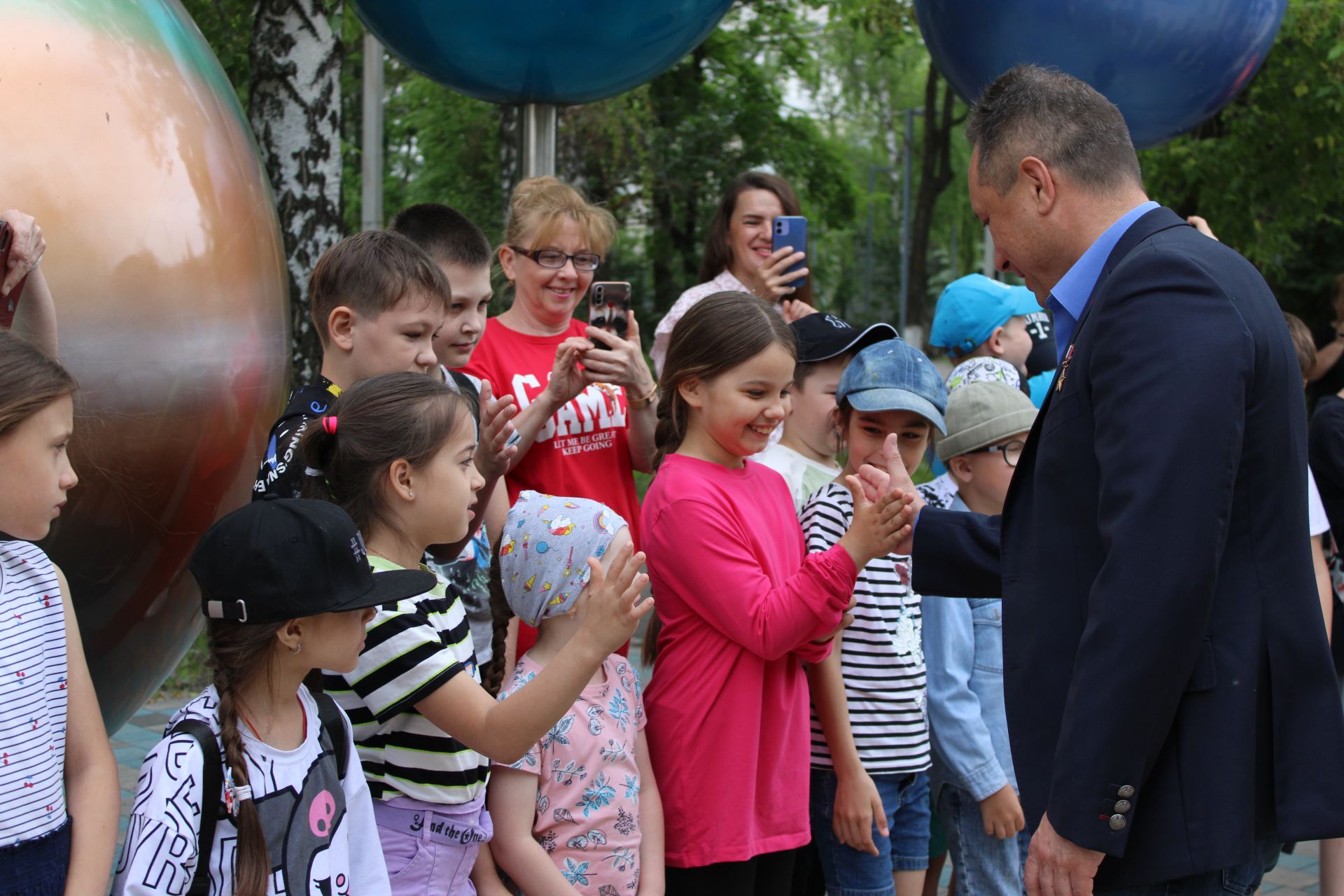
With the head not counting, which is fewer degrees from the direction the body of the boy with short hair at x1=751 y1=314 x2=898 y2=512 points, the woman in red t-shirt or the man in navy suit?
the man in navy suit

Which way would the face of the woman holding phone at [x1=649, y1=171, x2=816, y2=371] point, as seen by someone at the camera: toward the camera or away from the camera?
toward the camera

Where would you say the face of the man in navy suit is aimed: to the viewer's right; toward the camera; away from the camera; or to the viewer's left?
to the viewer's left

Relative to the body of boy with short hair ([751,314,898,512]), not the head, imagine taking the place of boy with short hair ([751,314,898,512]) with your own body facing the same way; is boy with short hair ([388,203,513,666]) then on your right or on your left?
on your right

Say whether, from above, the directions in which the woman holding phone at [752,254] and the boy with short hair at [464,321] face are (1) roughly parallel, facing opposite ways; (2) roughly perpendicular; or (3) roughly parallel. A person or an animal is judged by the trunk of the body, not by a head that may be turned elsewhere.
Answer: roughly parallel

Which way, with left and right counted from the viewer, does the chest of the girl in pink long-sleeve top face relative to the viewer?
facing the viewer and to the right of the viewer

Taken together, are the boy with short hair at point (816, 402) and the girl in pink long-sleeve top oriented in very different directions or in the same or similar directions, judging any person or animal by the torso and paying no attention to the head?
same or similar directions

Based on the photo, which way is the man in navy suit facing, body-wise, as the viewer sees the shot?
to the viewer's left

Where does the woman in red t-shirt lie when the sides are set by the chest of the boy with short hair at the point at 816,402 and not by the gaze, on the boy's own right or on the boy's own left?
on the boy's own right

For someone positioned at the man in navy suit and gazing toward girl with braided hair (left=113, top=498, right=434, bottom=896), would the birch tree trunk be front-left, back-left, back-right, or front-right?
front-right

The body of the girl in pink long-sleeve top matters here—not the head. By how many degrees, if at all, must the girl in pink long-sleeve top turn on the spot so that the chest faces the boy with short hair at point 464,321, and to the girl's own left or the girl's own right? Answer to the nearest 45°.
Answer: approximately 180°

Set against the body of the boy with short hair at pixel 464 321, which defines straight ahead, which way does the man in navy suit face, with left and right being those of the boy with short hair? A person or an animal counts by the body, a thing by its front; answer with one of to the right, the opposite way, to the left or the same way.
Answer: the opposite way

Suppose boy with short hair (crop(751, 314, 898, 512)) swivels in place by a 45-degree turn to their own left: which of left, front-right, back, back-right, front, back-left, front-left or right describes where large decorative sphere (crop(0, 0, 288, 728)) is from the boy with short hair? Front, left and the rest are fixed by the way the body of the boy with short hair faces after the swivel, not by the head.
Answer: back-right

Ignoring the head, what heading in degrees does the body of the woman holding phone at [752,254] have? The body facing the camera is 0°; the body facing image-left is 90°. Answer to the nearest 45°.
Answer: approximately 315°

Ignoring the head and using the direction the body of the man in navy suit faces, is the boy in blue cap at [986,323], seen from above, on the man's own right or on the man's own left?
on the man's own right

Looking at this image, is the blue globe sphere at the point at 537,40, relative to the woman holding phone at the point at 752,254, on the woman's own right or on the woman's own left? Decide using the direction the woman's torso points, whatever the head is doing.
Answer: on the woman's own right

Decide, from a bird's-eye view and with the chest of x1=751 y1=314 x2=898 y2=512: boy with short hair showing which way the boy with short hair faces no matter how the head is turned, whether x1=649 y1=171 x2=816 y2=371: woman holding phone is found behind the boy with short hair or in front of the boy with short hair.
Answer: behind
